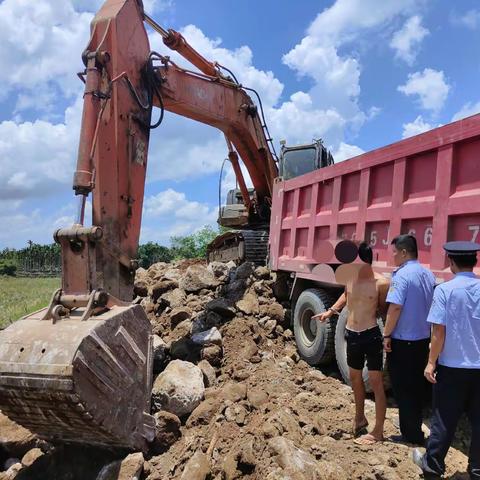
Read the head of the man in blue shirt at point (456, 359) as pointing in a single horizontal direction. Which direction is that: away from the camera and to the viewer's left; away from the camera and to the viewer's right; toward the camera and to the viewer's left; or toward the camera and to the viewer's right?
away from the camera and to the viewer's left

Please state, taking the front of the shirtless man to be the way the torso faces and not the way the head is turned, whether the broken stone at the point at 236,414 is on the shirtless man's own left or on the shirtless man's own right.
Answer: on the shirtless man's own right

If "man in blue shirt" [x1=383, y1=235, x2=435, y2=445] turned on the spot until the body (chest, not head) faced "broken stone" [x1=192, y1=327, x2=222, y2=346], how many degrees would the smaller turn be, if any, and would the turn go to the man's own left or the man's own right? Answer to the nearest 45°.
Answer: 0° — they already face it

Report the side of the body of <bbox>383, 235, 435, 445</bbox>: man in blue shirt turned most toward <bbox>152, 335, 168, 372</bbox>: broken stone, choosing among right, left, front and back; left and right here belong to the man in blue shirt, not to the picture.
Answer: front

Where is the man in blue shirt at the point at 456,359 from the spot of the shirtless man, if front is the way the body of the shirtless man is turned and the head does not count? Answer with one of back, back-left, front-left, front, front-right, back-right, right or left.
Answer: left

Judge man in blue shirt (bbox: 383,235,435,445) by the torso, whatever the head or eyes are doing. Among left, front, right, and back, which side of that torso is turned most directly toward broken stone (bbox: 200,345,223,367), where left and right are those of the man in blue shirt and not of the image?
front

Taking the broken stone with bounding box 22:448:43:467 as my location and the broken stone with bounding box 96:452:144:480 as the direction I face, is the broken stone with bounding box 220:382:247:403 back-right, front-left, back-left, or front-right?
front-left

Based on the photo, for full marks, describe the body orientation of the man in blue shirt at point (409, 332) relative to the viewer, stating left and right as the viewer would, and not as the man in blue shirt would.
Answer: facing away from the viewer and to the left of the viewer

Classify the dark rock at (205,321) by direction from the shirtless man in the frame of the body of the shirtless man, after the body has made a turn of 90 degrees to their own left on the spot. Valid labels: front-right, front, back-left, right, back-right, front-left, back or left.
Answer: back

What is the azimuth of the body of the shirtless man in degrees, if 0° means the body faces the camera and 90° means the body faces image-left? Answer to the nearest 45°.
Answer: approximately 45°

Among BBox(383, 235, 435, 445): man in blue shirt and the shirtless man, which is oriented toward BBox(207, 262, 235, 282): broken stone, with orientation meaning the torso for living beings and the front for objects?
the man in blue shirt

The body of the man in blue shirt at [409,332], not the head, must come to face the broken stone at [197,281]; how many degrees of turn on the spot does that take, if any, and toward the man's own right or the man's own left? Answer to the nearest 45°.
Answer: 0° — they already face it
